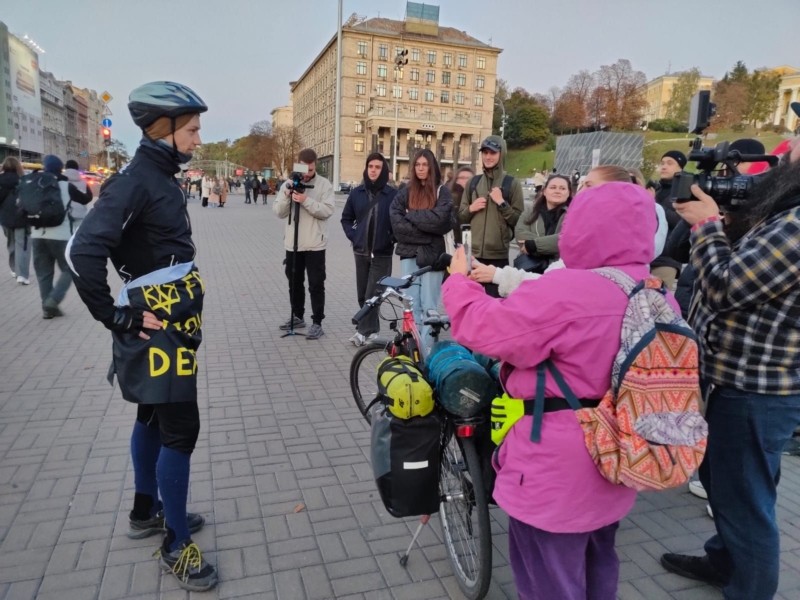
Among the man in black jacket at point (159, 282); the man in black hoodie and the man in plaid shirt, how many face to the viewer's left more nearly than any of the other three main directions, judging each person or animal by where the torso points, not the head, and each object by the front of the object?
1

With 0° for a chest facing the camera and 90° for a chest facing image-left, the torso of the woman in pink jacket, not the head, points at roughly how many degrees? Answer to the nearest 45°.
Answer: approximately 135°

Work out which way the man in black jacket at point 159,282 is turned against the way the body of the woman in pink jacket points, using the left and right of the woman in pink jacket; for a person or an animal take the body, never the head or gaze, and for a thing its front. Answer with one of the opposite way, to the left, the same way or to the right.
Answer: to the right

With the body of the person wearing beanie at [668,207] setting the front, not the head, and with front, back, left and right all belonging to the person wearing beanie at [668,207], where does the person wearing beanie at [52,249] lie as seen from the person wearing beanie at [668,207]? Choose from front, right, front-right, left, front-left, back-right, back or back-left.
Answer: front-right

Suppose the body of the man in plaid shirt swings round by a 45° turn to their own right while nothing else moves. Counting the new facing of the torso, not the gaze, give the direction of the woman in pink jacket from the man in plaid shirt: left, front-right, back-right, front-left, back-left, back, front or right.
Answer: left

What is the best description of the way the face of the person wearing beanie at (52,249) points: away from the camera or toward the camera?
away from the camera

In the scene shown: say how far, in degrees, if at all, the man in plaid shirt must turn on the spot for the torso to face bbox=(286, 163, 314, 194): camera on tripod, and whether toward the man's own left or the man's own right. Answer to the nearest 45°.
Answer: approximately 45° to the man's own right

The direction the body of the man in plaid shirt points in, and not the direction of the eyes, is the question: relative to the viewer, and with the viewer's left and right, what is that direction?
facing to the left of the viewer

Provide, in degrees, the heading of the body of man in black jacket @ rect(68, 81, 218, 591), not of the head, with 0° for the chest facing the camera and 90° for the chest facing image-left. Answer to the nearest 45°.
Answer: approximately 270°

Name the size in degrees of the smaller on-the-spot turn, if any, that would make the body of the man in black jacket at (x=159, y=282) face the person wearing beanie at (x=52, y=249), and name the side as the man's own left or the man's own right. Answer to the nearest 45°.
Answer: approximately 90° to the man's own left

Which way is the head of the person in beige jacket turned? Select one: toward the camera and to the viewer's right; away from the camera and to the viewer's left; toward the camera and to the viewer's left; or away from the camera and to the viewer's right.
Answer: toward the camera and to the viewer's left
